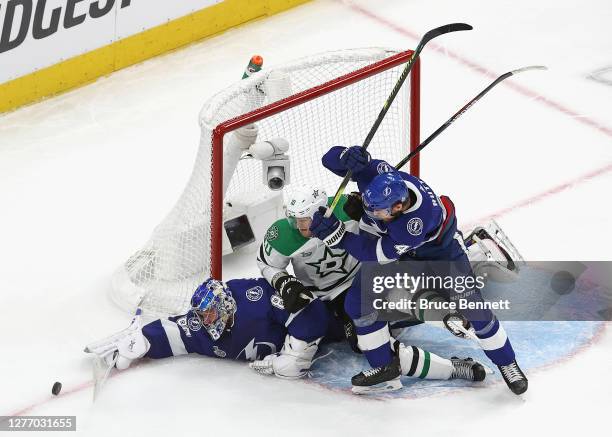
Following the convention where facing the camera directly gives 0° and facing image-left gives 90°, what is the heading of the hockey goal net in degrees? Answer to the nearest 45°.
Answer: approximately 315°

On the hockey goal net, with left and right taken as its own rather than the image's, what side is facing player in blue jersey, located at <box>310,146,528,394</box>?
front
